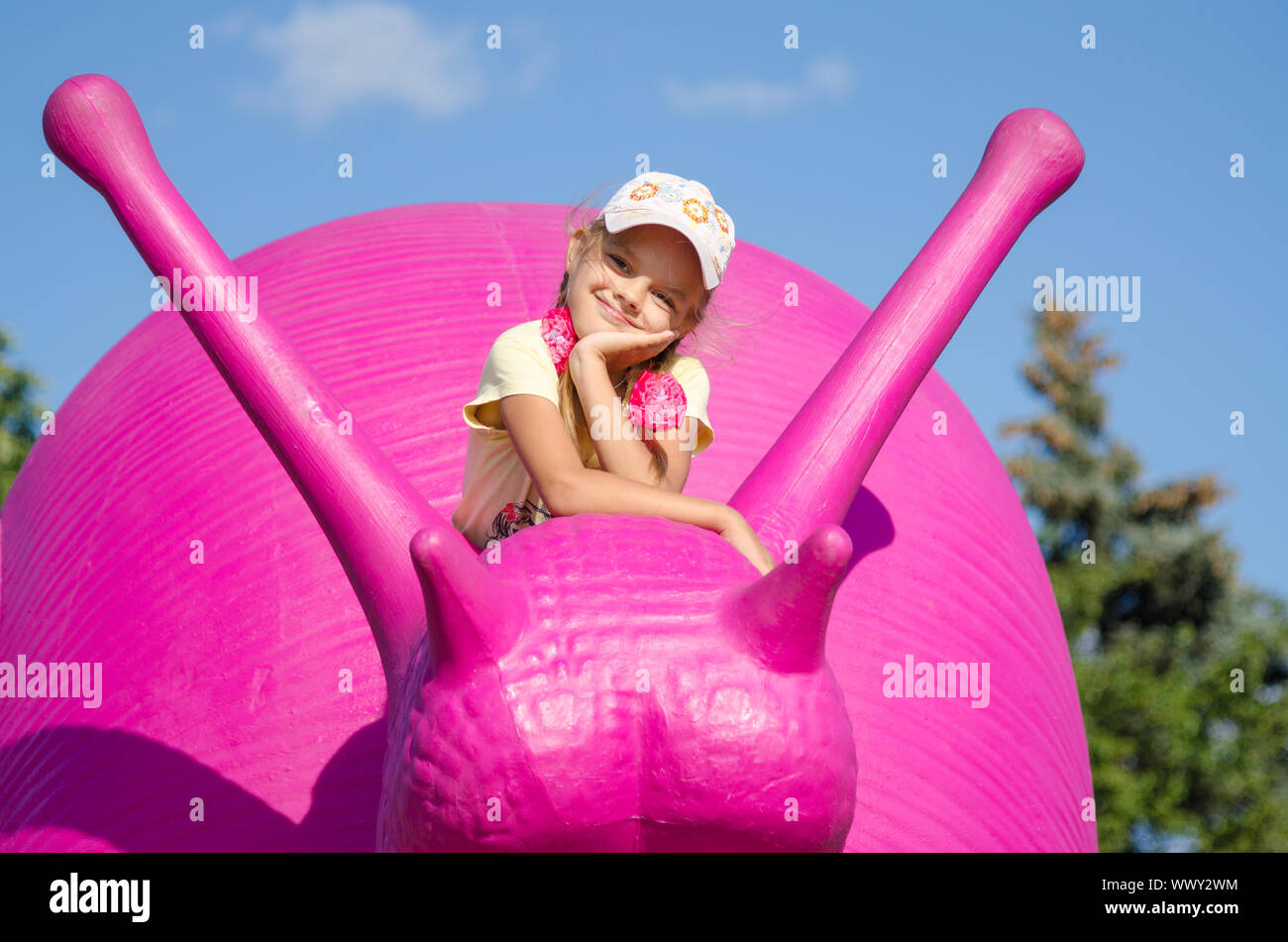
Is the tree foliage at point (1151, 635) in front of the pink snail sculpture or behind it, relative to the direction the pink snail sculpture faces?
behind
